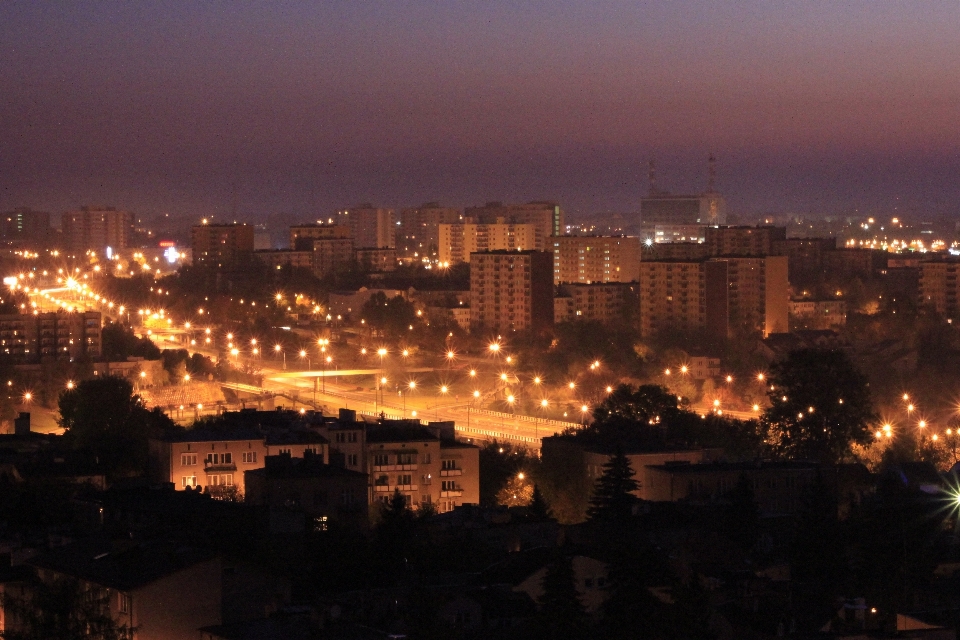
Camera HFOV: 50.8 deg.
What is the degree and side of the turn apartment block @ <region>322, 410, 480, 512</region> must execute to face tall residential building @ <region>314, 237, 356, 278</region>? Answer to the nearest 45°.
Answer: approximately 180°

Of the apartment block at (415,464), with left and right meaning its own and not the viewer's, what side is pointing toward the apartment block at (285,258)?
back

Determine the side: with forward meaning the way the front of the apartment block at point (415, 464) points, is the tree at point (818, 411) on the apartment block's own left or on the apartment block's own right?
on the apartment block's own left

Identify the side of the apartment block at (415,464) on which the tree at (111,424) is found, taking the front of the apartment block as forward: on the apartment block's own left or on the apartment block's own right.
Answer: on the apartment block's own right

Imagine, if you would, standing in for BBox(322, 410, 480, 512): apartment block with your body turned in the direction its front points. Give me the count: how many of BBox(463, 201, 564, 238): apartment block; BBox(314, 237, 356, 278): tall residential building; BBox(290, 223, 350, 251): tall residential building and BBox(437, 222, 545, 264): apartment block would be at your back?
4

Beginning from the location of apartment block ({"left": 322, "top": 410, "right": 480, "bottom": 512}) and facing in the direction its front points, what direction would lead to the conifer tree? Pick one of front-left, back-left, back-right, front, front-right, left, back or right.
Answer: front-left

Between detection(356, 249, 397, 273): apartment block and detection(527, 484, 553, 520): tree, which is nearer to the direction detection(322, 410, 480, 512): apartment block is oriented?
the tree

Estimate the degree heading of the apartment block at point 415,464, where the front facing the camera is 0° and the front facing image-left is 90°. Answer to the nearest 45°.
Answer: approximately 0°

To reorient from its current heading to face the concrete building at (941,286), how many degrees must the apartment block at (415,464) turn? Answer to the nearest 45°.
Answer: approximately 135° to its left

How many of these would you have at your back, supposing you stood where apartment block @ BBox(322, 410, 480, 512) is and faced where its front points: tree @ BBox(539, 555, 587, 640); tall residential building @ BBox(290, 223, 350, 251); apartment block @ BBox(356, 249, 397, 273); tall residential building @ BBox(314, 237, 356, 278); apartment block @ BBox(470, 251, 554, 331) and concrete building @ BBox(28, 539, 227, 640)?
4

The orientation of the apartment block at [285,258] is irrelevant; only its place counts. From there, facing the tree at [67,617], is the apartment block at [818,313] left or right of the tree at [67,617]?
left

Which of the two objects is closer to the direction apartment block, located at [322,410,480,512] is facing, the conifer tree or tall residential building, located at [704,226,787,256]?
the conifer tree

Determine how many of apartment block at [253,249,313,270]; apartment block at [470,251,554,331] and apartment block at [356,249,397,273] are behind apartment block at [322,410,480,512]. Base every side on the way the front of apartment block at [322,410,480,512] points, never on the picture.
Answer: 3

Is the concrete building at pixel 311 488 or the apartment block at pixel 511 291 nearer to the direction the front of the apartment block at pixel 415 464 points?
the concrete building
